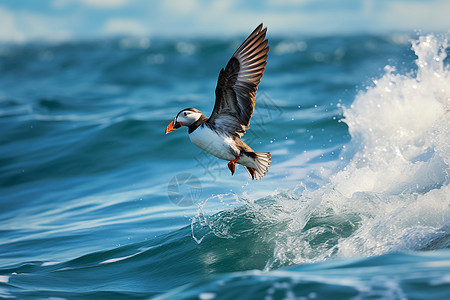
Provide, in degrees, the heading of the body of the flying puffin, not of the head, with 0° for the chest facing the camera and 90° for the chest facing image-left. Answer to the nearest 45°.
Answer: approximately 90°
